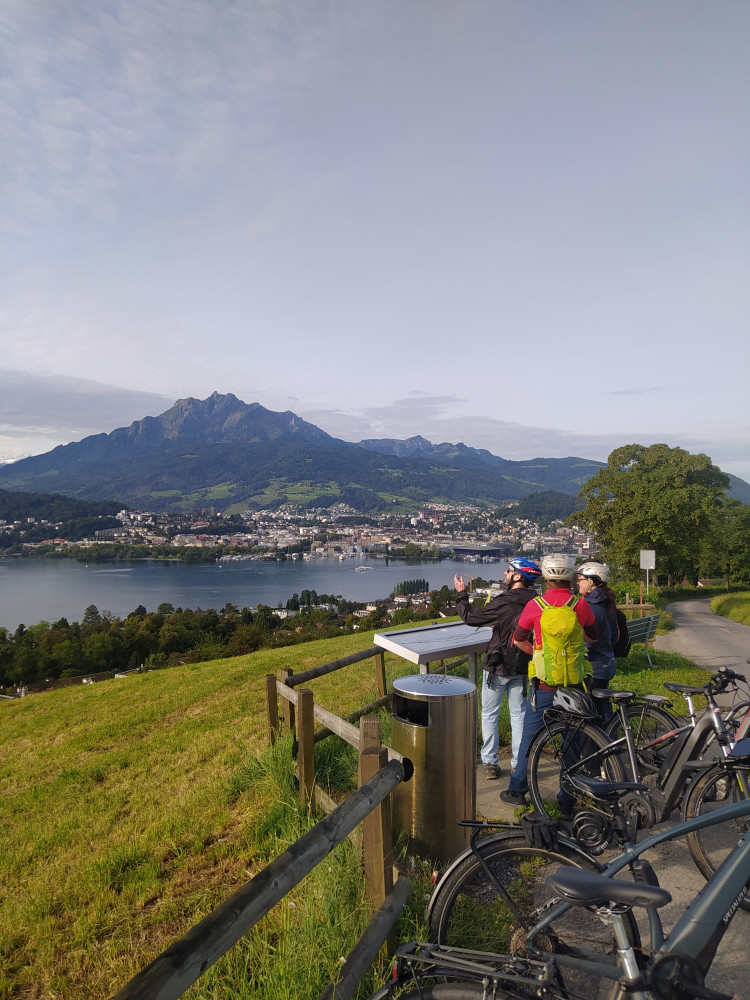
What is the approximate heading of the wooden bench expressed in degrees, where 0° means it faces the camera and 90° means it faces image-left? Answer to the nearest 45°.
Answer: approximately 135°

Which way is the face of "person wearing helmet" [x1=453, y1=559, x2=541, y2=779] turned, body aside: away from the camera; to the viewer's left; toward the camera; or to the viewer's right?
to the viewer's left

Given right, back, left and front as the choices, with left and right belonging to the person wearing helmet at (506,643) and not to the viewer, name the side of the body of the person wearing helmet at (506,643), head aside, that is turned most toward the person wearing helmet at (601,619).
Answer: right

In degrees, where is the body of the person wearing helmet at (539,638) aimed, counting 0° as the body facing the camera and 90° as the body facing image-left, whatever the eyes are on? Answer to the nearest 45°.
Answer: approximately 180°

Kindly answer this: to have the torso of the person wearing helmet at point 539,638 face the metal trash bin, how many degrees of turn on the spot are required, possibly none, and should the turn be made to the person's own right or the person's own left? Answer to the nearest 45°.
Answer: approximately 135° to the person's own left

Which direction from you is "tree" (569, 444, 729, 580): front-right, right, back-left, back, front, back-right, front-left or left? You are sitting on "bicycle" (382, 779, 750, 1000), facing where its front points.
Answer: left

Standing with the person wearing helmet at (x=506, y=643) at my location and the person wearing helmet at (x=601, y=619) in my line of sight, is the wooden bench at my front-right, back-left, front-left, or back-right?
front-left

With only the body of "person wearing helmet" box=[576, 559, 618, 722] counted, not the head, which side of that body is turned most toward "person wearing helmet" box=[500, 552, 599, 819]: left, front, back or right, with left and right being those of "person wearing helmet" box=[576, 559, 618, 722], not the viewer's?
left
